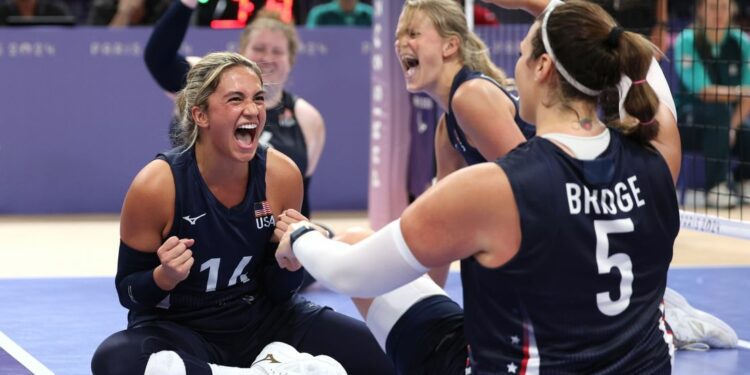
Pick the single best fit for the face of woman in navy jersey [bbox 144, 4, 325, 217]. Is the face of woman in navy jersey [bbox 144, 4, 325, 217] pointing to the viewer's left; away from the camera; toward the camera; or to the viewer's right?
toward the camera

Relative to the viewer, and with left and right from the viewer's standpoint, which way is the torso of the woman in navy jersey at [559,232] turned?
facing away from the viewer and to the left of the viewer

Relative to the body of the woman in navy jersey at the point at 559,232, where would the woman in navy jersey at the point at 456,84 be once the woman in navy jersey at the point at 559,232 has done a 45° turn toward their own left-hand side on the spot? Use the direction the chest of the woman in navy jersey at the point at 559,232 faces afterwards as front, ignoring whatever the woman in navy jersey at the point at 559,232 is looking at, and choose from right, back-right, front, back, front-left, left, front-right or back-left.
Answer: right

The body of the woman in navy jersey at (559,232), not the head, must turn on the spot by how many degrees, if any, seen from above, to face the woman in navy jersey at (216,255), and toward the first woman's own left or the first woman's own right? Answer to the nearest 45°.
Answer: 0° — they already face them

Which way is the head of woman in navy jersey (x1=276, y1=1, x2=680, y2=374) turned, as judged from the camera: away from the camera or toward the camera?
away from the camera

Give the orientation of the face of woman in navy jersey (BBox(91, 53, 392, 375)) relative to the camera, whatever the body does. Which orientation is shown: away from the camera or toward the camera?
toward the camera

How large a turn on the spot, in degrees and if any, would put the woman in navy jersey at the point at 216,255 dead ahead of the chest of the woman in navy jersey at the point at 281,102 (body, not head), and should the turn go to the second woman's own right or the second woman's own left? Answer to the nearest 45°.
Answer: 0° — they already face them

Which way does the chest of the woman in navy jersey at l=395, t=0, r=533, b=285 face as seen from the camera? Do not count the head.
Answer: to the viewer's left

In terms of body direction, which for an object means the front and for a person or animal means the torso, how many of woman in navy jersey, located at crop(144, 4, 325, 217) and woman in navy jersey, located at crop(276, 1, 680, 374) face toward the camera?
1
